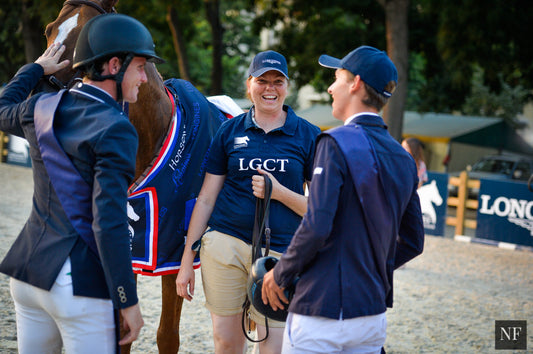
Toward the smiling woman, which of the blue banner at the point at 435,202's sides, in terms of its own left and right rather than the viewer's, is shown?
front

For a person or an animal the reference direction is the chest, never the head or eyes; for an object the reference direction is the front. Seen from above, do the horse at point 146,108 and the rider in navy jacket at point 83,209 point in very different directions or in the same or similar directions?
very different directions

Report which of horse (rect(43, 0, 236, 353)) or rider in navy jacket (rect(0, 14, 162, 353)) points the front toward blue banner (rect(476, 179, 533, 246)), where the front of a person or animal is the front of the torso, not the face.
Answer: the rider in navy jacket

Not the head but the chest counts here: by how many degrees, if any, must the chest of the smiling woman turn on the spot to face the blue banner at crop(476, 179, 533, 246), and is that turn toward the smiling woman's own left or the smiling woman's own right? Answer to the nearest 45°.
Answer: approximately 135° to the smiling woman's own left

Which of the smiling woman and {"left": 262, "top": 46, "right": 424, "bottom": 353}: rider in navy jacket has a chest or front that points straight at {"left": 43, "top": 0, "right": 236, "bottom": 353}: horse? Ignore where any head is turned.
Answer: the rider in navy jacket

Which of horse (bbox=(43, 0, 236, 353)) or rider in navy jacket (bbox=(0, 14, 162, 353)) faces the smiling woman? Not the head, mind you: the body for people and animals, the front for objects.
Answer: the rider in navy jacket

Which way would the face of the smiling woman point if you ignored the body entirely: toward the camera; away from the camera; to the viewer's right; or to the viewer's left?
toward the camera

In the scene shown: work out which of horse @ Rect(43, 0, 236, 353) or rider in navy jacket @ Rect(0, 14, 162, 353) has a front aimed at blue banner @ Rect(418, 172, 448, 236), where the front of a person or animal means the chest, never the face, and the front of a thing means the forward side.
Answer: the rider in navy jacket

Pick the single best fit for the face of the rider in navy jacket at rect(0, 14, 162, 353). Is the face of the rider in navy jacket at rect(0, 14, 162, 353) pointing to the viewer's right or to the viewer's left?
to the viewer's right

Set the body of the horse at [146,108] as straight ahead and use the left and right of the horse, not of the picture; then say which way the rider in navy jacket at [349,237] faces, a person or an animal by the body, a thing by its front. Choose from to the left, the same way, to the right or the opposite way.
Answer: to the right

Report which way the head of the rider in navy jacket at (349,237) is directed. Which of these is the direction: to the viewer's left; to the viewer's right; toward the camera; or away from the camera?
to the viewer's left

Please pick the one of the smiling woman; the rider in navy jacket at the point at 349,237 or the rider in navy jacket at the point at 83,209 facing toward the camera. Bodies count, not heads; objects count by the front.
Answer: the smiling woman

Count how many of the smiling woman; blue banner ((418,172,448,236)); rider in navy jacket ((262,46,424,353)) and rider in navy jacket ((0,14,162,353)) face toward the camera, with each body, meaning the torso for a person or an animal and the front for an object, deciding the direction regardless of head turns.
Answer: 2

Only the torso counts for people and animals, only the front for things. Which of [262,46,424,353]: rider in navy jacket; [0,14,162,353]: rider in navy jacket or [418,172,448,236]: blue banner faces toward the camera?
the blue banner

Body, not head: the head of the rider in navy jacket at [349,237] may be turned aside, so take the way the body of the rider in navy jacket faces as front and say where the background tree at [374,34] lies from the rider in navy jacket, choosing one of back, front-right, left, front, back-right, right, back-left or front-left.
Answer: front-right

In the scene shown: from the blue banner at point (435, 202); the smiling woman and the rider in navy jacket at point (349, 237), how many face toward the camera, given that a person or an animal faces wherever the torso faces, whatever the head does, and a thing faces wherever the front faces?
2

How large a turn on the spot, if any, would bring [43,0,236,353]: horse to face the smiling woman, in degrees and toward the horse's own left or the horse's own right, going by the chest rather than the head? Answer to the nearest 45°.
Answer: approximately 90° to the horse's own left

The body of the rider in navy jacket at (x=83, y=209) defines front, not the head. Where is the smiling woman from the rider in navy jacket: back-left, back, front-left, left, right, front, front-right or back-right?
front

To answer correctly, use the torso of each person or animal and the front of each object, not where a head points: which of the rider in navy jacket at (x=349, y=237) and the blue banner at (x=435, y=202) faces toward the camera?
the blue banner

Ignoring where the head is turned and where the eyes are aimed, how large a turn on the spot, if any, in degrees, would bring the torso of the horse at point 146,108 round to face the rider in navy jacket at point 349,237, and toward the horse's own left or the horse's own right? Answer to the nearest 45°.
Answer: approximately 90° to the horse's own left

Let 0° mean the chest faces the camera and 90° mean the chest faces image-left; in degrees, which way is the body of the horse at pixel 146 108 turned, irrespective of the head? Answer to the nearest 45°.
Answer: approximately 45°

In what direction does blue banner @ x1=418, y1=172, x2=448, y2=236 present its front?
toward the camera
